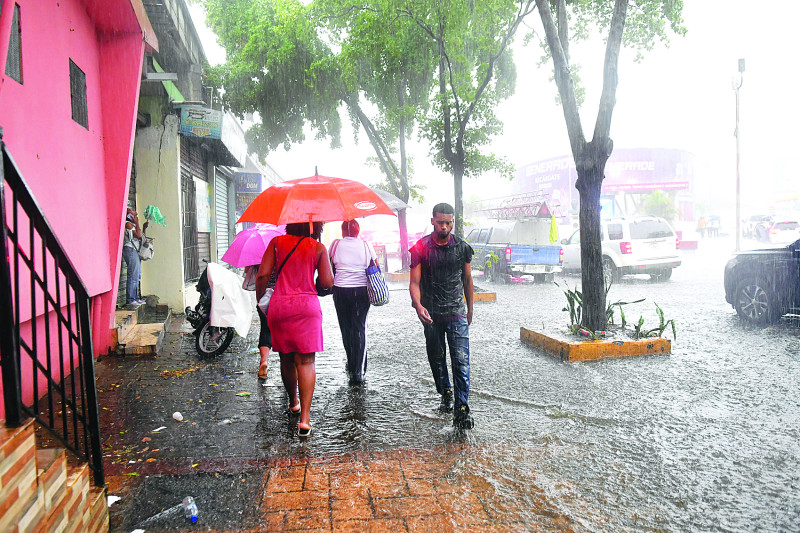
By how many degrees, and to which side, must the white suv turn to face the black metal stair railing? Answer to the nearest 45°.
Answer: approximately 135° to its left

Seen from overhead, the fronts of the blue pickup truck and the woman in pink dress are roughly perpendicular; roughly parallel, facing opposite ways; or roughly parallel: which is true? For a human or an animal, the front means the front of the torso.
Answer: roughly parallel

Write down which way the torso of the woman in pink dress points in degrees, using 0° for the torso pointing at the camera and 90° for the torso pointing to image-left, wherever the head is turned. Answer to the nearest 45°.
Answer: approximately 180°

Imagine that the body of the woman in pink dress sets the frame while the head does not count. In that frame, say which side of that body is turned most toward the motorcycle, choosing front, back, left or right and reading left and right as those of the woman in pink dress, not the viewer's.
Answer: front

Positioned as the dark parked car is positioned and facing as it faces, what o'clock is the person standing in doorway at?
The person standing in doorway is roughly at 11 o'clock from the dark parked car.

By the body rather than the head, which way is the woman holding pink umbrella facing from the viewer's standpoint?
away from the camera

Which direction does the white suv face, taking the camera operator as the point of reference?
facing away from the viewer and to the left of the viewer

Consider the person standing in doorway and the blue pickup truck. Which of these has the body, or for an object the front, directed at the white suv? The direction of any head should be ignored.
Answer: the person standing in doorway

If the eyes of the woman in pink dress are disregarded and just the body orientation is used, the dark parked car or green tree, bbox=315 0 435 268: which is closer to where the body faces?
the green tree

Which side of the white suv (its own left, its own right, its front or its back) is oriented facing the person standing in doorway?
left

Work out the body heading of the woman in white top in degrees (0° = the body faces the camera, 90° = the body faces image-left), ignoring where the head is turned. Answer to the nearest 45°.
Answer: approximately 180°

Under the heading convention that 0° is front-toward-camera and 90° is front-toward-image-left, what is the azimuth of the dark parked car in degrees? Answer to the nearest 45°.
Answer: approximately 90°

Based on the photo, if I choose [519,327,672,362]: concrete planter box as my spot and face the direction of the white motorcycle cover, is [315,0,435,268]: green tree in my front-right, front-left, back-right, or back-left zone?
front-right

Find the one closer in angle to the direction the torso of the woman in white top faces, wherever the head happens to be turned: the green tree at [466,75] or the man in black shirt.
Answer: the green tree

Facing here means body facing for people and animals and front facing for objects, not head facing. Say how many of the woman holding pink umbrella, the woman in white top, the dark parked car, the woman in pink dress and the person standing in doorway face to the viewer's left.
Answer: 1

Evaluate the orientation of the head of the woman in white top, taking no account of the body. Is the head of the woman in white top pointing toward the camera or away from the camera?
away from the camera
